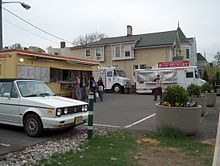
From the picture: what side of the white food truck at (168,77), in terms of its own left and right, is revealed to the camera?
right

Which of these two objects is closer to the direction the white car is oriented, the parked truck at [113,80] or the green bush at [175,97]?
the green bush

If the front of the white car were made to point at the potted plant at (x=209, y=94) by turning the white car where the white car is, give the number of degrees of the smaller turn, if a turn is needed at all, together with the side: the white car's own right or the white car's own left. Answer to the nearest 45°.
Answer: approximately 90° to the white car's own left

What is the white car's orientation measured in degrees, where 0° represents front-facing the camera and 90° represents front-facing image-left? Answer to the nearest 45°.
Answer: approximately 315°

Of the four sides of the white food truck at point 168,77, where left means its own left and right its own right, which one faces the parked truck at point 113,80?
back
